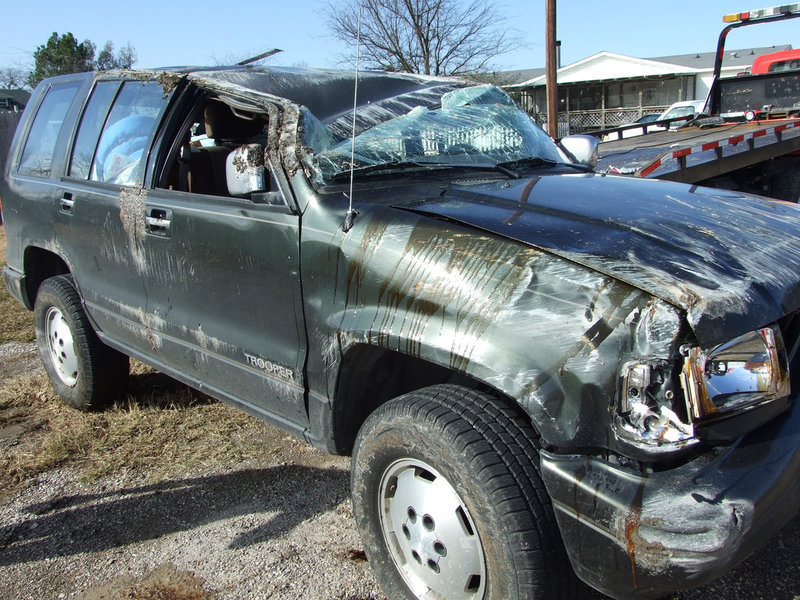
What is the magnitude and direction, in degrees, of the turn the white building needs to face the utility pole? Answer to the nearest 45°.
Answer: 0° — it already faces it

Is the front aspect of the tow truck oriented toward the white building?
no

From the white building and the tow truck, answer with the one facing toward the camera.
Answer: the white building

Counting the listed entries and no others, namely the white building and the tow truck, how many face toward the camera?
1

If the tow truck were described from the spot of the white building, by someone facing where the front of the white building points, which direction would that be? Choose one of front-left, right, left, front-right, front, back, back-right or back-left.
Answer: front

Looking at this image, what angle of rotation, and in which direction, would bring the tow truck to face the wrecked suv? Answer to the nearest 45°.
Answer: approximately 135° to its right

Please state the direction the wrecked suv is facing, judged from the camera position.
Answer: facing the viewer and to the right of the viewer

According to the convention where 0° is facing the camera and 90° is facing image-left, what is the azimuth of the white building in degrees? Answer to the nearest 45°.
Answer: approximately 0°

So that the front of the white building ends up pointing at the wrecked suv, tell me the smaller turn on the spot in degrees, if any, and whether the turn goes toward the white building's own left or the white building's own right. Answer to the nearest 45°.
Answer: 0° — it already faces it

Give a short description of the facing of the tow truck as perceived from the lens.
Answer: facing away from the viewer and to the right of the viewer

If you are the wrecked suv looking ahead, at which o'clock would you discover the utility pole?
The utility pole is roughly at 8 o'clock from the wrecked suv.

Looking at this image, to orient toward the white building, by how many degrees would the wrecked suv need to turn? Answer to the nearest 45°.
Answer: approximately 135° to its left

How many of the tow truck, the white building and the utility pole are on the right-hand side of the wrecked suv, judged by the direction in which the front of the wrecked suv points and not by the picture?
0

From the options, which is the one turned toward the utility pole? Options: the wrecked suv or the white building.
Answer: the white building

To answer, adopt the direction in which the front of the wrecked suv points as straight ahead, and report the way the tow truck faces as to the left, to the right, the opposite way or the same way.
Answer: to the left

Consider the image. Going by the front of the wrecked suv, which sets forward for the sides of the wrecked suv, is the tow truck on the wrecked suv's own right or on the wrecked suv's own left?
on the wrecked suv's own left
